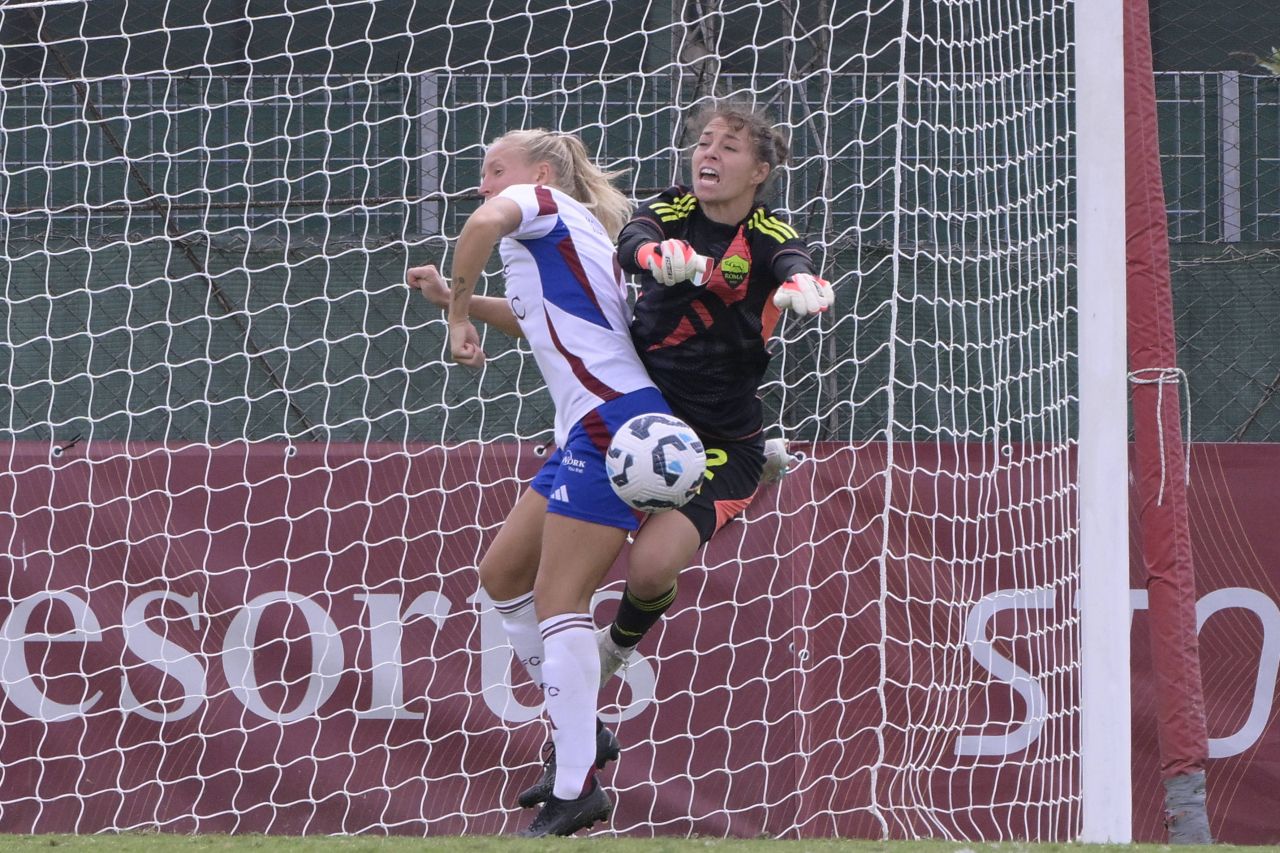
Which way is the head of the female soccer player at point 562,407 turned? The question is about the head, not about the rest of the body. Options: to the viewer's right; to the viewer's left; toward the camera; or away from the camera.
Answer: to the viewer's left

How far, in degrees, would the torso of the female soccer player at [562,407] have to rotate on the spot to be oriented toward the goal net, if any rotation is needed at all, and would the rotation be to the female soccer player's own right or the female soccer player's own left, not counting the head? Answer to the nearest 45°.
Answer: approximately 90° to the female soccer player's own right

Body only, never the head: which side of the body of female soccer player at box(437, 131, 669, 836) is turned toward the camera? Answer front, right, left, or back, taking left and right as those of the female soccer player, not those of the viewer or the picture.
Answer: left

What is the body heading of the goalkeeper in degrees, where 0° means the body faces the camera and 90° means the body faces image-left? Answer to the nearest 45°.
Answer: approximately 45°
